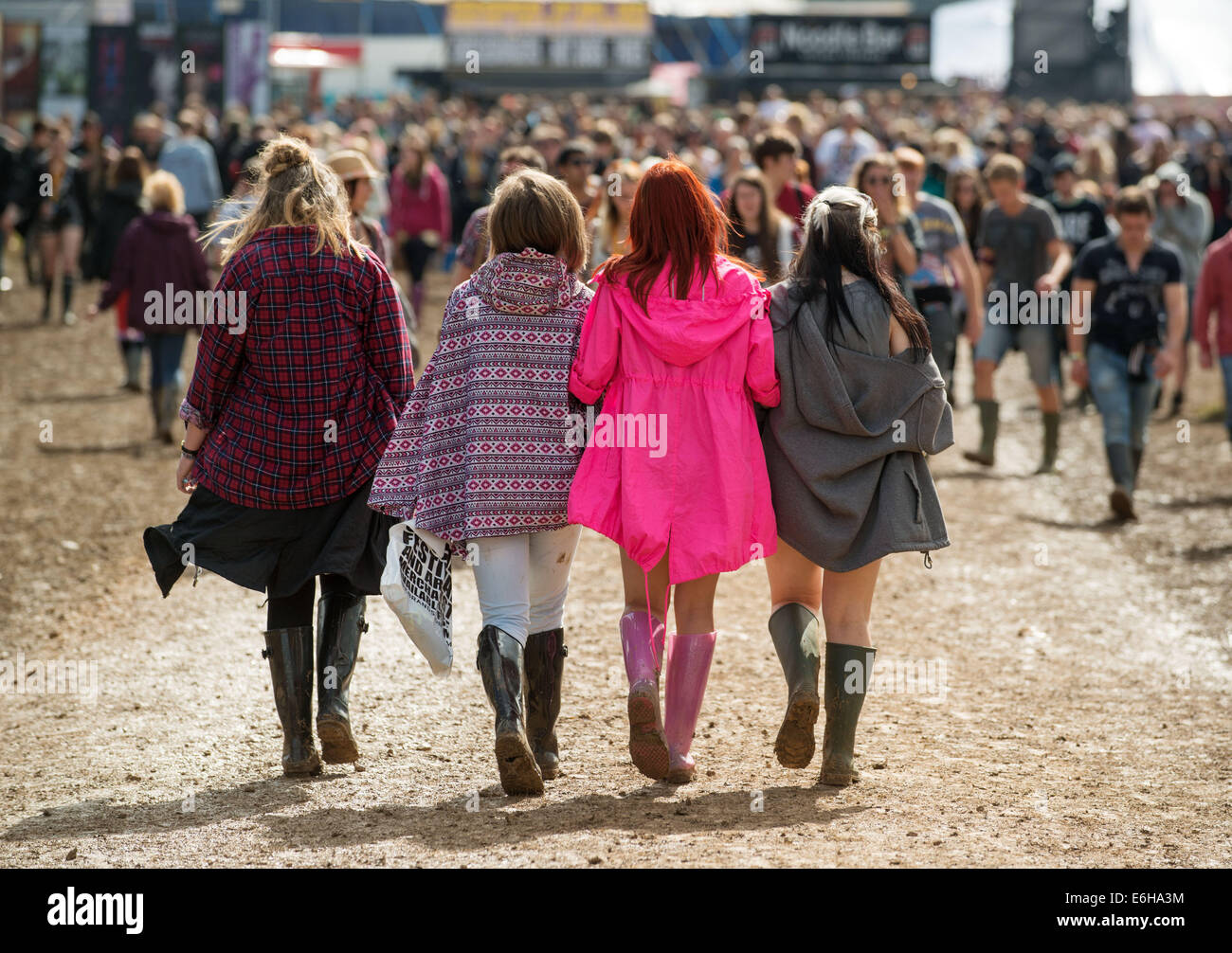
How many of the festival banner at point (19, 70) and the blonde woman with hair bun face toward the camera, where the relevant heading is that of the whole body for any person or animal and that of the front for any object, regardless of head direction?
1

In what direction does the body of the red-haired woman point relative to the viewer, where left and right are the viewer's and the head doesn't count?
facing away from the viewer

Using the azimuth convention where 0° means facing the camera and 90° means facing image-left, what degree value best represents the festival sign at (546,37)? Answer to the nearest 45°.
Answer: approximately 0°

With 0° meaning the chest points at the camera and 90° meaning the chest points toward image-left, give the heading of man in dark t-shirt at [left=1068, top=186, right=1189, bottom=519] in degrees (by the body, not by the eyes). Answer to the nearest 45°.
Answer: approximately 0°

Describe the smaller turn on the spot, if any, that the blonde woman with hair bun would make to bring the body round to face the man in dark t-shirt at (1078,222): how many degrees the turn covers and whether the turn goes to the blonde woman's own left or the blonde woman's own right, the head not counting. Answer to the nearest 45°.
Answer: approximately 45° to the blonde woman's own right

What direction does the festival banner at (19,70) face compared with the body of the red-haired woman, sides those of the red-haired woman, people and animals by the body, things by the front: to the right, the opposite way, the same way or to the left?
the opposite way

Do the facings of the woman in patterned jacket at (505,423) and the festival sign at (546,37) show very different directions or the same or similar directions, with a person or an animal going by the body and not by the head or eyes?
very different directions

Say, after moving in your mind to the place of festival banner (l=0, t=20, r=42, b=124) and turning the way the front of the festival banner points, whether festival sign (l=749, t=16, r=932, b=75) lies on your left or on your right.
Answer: on your left
